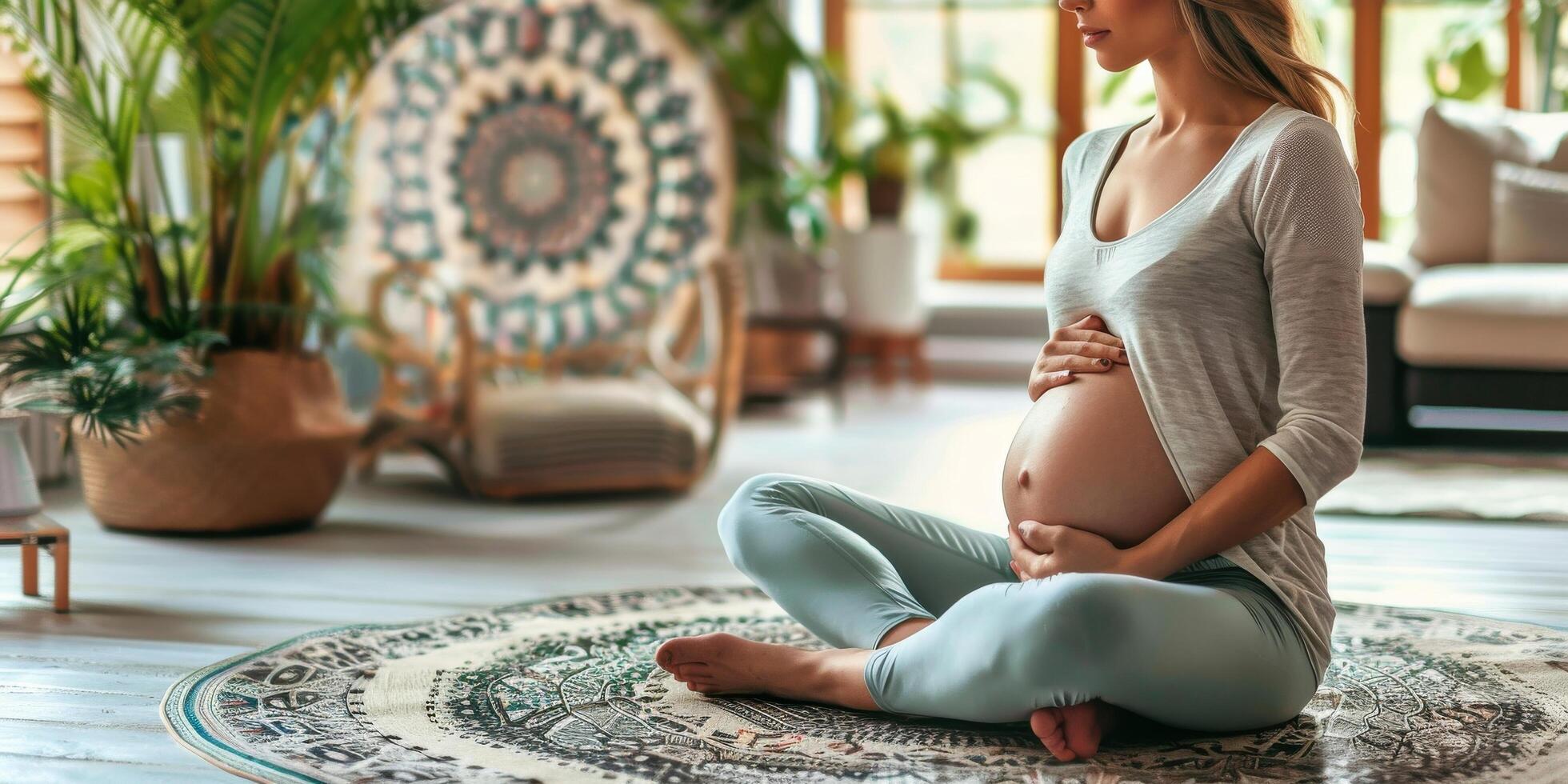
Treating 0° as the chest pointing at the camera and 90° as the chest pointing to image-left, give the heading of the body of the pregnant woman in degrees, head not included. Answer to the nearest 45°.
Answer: approximately 45°

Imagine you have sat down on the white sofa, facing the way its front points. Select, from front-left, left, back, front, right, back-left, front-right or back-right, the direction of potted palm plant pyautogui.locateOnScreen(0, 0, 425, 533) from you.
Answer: front-right

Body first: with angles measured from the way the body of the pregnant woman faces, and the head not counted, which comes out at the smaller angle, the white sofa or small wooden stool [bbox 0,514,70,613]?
the small wooden stool

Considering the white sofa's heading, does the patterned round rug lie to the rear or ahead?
ahead

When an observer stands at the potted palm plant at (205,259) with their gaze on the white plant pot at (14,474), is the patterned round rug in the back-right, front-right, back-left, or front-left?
front-left

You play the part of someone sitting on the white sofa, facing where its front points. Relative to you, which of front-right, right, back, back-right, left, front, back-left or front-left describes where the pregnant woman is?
front

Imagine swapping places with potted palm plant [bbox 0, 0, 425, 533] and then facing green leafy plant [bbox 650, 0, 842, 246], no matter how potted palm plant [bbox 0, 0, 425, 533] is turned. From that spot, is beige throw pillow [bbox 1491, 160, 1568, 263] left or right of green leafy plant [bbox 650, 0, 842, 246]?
right

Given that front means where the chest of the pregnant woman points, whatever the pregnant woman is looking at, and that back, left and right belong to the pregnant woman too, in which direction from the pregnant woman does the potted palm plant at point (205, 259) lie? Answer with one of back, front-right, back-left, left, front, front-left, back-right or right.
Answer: right

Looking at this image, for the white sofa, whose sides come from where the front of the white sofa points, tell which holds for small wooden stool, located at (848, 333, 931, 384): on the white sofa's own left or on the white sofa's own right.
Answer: on the white sofa's own right

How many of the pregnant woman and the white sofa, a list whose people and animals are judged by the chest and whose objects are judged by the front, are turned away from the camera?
0
